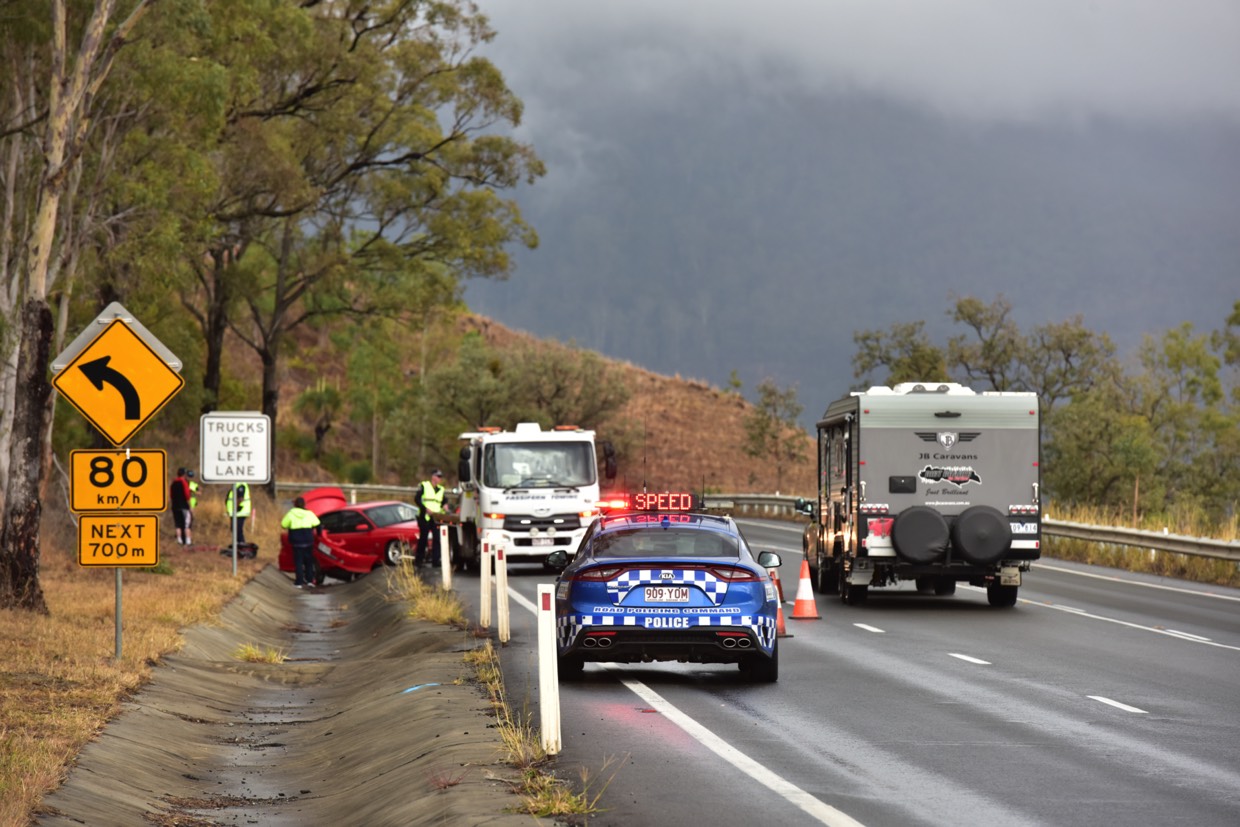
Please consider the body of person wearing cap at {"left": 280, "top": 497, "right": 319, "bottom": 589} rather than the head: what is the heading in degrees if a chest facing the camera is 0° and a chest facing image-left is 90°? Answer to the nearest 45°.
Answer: approximately 180°

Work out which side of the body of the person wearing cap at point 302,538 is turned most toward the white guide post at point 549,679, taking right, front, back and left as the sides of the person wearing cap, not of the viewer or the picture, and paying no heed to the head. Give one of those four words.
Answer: back

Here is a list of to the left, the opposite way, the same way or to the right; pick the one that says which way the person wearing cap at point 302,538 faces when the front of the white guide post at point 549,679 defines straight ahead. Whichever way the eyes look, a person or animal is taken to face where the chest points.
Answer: the opposite way

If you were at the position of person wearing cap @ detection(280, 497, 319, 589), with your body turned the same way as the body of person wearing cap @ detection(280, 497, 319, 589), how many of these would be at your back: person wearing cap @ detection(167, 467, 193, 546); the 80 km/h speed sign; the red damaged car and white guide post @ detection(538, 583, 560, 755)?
2

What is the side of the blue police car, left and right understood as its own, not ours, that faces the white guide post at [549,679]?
back

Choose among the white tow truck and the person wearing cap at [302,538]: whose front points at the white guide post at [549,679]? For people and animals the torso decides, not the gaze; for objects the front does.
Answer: the white tow truck

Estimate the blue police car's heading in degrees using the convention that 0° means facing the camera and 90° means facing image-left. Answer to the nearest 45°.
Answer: approximately 180°

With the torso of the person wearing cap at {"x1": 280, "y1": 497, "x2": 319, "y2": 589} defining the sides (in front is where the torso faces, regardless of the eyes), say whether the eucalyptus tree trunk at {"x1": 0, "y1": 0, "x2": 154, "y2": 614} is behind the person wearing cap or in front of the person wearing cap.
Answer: behind

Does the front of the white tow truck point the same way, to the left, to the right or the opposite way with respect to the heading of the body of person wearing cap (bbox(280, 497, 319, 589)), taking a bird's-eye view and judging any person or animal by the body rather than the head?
the opposite way

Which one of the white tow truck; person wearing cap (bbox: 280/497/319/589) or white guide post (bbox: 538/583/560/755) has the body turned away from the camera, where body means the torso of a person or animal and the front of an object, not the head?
the person wearing cap

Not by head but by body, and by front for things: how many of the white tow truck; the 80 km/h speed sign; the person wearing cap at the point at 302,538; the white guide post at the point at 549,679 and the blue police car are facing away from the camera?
2

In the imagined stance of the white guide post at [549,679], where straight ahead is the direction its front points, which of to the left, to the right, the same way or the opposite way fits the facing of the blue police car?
the opposite way

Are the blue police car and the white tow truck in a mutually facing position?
yes
